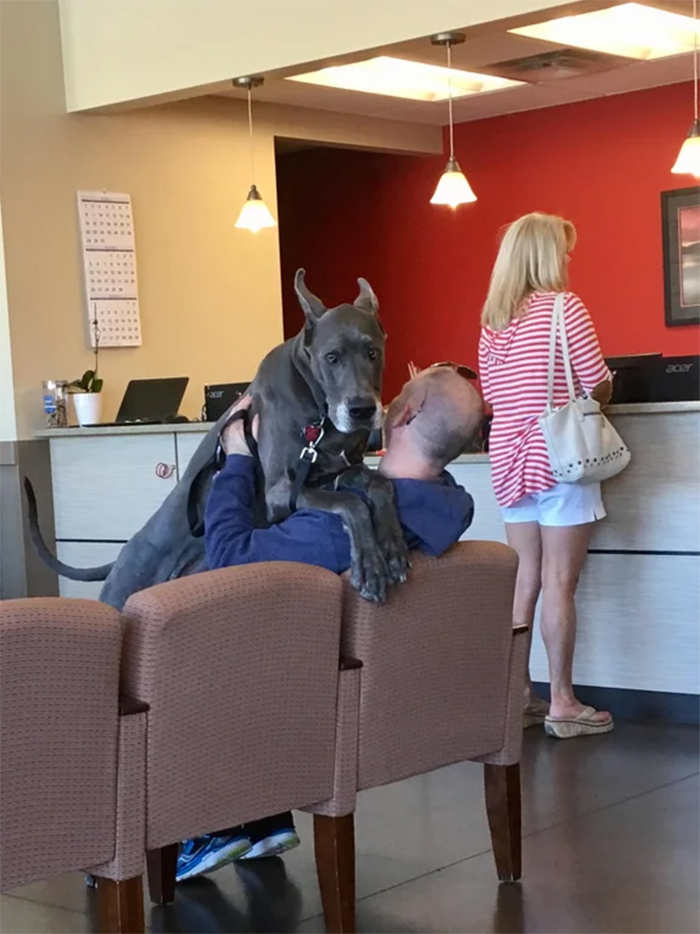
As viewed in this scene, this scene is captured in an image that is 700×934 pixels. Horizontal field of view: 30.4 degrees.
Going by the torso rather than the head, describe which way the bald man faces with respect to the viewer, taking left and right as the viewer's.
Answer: facing away from the viewer and to the left of the viewer

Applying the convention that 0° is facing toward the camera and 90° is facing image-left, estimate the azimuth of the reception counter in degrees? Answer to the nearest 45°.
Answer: approximately 0°

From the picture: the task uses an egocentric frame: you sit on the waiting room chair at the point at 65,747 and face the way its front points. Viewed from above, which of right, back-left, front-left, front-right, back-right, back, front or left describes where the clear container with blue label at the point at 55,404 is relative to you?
front-right

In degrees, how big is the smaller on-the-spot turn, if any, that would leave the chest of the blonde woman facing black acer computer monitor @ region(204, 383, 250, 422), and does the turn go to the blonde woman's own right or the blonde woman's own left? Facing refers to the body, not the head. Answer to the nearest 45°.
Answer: approximately 90° to the blonde woman's own left

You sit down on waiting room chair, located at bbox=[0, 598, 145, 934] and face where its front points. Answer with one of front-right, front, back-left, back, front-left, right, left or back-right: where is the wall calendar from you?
front-right

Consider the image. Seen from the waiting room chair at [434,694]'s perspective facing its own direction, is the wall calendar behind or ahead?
ahead

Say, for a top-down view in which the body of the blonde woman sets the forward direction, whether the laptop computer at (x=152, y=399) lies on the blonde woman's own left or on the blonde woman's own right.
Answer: on the blonde woman's own left

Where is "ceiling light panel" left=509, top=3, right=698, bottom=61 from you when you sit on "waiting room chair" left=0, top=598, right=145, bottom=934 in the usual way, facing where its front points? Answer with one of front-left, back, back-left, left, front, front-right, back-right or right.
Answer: right

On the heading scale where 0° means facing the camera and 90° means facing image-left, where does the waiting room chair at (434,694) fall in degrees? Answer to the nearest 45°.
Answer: approximately 135°

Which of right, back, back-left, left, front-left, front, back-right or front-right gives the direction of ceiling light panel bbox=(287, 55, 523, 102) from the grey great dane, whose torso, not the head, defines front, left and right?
back-left

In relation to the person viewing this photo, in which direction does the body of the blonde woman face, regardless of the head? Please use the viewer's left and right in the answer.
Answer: facing away from the viewer and to the right of the viewer

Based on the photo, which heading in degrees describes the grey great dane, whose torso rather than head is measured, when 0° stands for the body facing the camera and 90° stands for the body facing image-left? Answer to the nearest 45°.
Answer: approximately 315°

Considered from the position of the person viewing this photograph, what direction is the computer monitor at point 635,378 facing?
facing away from the viewer

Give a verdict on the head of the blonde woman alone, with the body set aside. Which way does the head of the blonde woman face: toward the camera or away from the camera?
away from the camera
